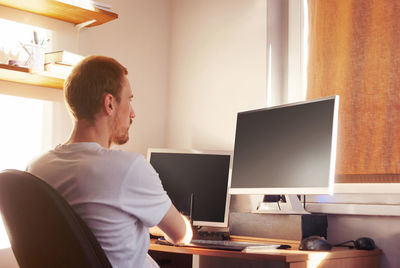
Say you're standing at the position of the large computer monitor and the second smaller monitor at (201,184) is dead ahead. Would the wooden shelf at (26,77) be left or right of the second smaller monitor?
left

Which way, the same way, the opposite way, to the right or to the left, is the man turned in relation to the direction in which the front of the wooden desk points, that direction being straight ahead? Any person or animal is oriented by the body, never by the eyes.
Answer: the opposite way

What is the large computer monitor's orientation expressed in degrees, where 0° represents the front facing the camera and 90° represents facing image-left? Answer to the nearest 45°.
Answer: approximately 45°

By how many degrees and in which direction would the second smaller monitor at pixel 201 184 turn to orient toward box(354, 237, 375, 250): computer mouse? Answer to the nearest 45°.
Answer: approximately 45° to its left

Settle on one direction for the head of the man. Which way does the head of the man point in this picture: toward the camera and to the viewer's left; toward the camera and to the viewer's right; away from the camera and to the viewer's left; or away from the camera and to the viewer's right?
away from the camera and to the viewer's right

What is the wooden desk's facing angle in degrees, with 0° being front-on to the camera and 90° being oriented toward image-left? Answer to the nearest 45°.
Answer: approximately 45°

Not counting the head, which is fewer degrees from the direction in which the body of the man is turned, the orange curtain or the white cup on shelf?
the orange curtain

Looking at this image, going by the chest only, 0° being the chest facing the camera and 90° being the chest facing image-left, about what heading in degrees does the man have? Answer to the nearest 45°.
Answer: approximately 225°
